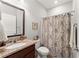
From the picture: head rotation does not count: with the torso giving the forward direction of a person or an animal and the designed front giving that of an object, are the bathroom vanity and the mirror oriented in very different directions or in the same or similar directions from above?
same or similar directions

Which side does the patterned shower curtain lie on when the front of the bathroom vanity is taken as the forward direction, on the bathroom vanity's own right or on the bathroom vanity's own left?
on the bathroom vanity's own left

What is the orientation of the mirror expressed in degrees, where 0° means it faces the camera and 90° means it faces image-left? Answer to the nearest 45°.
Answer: approximately 315°

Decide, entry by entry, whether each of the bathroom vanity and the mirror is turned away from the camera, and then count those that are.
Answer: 0
